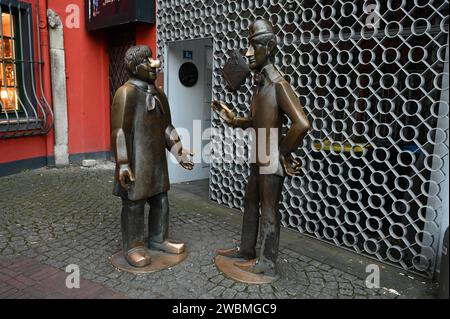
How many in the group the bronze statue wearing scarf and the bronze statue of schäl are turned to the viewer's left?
1

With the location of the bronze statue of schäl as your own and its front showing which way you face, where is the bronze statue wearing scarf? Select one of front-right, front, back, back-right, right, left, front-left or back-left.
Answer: front
